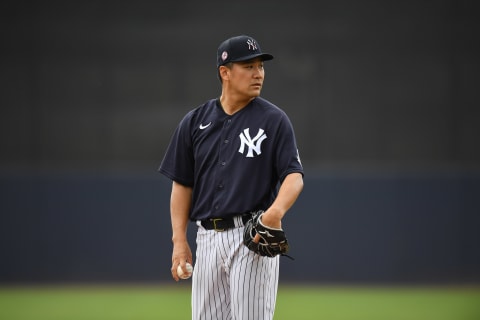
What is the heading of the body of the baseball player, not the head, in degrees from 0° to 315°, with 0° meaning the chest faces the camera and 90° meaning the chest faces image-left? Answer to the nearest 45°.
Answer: approximately 0°
